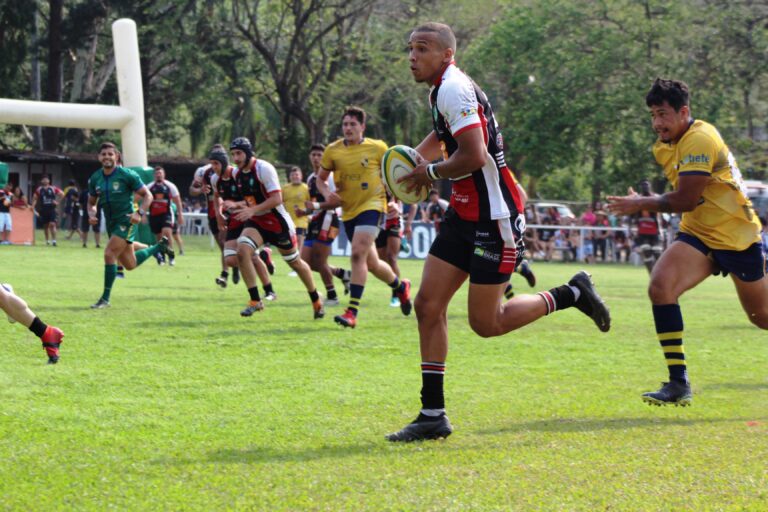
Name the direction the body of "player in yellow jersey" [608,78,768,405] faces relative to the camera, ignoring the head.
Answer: to the viewer's left

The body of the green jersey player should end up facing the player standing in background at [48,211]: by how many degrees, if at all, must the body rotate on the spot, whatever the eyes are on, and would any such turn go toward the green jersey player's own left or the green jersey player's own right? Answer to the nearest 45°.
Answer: approximately 135° to the green jersey player's own right

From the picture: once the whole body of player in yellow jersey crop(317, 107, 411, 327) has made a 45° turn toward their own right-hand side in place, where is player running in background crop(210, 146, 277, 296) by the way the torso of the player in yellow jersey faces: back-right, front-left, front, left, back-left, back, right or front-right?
front-right
